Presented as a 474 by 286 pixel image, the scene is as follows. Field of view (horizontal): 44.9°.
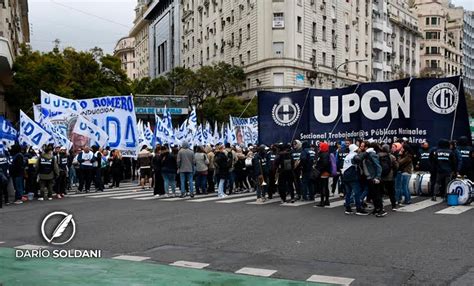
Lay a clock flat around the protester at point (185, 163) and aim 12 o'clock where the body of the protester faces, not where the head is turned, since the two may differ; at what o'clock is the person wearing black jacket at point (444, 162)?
The person wearing black jacket is roughly at 4 o'clock from the protester.

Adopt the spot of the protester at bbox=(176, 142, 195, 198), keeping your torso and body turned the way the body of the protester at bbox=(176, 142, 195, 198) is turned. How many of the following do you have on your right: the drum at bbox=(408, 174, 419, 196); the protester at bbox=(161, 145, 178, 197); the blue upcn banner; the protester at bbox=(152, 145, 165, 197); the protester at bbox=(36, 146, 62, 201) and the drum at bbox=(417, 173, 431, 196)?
3

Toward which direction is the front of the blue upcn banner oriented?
toward the camera

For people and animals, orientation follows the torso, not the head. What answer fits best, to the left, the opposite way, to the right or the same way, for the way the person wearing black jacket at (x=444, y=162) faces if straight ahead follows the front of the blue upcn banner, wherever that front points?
the opposite way

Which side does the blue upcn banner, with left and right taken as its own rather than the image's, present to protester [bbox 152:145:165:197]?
right

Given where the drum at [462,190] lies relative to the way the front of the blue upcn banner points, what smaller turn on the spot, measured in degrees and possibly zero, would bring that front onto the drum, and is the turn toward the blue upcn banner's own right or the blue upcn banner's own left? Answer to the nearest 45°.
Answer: approximately 45° to the blue upcn banner's own left

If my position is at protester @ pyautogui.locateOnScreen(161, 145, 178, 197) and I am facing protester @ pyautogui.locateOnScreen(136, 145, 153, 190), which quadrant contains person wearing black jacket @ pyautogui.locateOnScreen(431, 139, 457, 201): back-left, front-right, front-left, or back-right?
back-right

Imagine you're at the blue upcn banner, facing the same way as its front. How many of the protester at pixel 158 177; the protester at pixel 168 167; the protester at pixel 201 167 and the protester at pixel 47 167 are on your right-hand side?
4

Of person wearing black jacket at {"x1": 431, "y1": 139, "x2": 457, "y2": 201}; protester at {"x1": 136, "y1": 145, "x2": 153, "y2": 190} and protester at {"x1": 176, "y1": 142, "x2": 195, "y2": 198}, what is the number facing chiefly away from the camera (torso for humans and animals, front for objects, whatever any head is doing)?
3

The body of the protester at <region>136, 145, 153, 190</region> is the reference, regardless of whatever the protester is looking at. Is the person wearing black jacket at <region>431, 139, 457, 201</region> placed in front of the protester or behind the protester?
behind

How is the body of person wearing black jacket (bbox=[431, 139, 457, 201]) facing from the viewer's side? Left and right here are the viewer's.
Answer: facing away from the viewer

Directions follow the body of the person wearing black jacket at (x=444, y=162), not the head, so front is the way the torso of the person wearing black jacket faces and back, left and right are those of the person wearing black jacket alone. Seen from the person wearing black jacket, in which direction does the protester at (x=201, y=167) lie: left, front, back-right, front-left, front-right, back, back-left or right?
left

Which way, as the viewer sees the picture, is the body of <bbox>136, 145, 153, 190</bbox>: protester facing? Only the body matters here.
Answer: away from the camera

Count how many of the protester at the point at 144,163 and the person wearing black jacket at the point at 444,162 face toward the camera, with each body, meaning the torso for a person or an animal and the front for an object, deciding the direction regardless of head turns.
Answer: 0
